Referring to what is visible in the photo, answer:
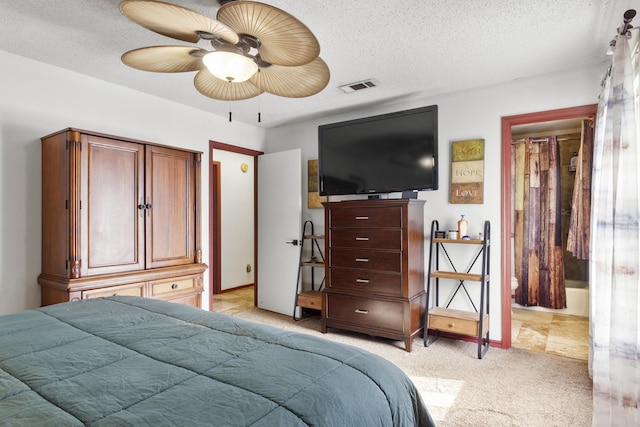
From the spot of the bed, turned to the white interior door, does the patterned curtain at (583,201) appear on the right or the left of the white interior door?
right

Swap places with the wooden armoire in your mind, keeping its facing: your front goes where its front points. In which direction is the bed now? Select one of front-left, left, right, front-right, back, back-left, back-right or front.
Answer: front-right

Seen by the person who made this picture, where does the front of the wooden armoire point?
facing the viewer and to the right of the viewer

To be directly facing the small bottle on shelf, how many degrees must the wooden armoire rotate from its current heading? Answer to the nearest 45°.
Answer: approximately 45° to its left

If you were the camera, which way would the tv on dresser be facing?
facing the viewer and to the left of the viewer

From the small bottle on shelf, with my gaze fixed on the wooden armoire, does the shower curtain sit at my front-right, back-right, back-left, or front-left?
back-right

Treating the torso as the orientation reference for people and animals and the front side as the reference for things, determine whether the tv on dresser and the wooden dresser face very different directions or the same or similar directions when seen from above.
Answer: same or similar directions

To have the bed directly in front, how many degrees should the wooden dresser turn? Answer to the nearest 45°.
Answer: approximately 45° to its left

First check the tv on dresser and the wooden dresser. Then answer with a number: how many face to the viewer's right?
0
